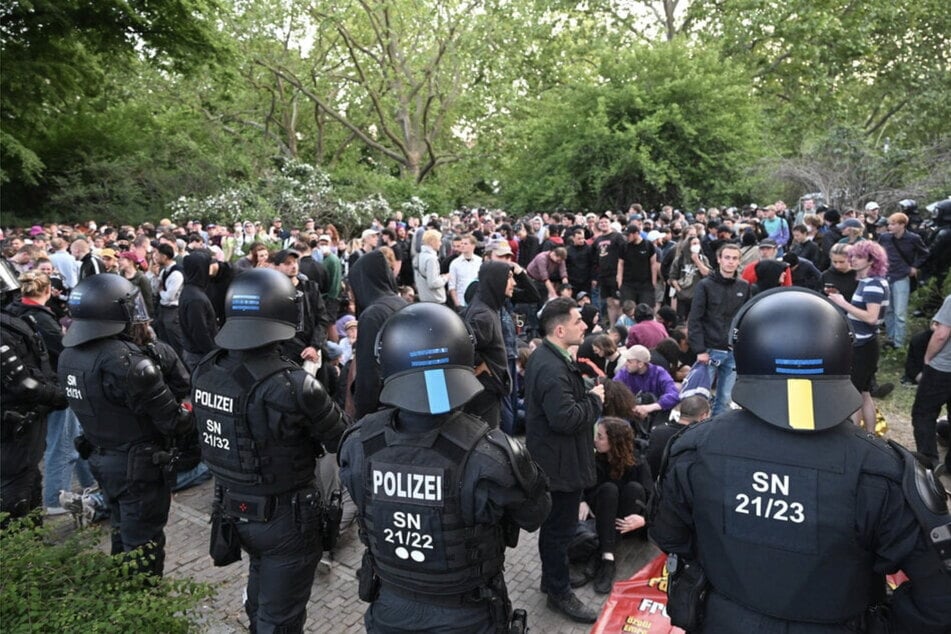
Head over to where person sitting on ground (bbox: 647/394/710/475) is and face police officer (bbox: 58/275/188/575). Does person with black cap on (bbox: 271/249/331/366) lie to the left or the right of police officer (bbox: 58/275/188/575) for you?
right

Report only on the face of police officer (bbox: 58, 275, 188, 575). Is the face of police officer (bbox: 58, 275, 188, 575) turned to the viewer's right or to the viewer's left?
to the viewer's right

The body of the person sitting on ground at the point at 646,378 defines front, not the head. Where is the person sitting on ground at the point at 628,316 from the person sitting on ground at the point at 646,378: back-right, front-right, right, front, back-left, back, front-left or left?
back-right

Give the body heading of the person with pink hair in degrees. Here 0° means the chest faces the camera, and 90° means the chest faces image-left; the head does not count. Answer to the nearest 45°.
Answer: approximately 90°

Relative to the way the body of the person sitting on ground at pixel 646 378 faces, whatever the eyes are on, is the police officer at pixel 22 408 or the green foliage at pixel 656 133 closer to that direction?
the police officer

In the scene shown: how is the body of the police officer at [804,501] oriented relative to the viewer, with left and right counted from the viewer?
facing away from the viewer

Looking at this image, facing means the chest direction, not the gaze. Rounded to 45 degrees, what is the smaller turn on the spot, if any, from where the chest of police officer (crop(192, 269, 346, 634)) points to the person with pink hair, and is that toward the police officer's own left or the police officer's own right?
approximately 45° to the police officer's own right

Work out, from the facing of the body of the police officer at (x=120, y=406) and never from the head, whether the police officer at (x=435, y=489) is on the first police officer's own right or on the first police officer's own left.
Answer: on the first police officer's own right

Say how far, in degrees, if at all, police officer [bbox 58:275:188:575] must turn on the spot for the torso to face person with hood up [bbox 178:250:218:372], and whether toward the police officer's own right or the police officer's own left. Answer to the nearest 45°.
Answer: approximately 45° to the police officer's own left
